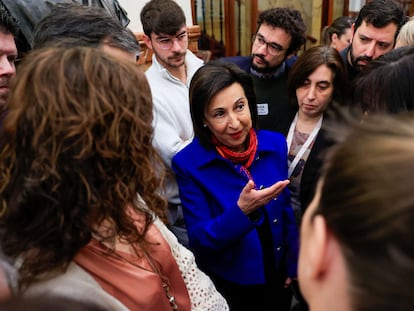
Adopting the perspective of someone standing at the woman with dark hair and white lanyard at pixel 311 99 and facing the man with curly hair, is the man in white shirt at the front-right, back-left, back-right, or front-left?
front-left

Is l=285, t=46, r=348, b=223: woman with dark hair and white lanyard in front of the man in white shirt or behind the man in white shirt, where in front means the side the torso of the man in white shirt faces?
in front

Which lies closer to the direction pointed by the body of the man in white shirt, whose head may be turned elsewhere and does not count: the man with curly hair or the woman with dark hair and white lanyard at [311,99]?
the woman with dark hair and white lanyard

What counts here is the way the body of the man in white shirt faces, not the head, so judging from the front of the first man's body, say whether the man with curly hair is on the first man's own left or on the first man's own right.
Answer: on the first man's own left

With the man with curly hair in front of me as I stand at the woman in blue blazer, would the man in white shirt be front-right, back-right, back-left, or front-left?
front-left

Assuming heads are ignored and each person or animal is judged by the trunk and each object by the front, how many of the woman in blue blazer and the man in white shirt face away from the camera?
0

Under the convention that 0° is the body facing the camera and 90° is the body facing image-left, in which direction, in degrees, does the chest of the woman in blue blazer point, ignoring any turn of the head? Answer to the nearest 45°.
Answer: approximately 315°

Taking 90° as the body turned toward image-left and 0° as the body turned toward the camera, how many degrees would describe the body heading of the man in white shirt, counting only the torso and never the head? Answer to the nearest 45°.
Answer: approximately 315°

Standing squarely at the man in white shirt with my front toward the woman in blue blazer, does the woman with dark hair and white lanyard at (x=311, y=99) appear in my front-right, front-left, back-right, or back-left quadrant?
front-left

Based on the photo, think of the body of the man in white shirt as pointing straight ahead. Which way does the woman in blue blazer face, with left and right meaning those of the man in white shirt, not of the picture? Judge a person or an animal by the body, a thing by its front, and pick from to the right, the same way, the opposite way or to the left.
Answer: the same way

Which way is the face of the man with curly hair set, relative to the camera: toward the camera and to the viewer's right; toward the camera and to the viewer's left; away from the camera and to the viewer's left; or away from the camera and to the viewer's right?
toward the camera and to the viewer's left
